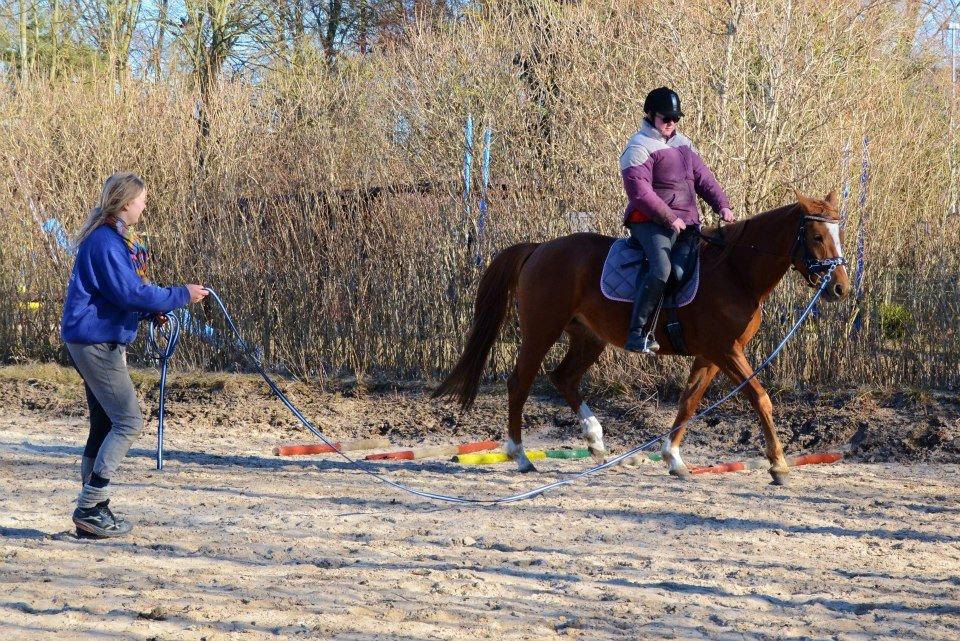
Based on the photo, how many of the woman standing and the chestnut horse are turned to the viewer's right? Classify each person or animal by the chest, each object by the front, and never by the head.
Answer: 2

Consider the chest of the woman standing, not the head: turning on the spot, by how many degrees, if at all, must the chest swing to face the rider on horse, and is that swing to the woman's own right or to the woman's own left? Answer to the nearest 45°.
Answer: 0° — they already face them

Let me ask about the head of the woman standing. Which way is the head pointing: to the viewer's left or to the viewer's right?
to the viewer's right

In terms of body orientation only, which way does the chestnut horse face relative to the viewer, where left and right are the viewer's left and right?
facing to the right of the viewer

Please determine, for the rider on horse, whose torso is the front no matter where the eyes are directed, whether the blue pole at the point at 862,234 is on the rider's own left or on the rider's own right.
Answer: on the rider's own left

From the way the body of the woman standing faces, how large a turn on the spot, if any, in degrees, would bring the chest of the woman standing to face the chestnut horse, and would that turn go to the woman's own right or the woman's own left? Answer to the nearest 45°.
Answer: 0° — they already face it

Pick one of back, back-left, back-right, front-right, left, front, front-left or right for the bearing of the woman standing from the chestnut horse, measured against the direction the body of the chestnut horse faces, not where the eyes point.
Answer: back-right

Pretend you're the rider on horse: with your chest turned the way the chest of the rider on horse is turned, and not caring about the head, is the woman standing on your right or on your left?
on your right

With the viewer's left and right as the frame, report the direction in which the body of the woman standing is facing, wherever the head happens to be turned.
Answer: facing to the right of the viewer

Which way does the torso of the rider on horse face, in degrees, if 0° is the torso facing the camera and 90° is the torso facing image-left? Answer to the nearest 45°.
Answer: approximately 315°
